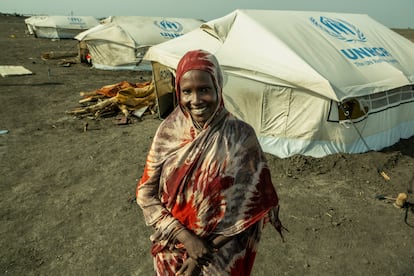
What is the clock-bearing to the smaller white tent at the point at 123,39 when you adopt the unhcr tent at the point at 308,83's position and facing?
The smaller white tent is roughly at 3 o'clock from the unhcr tent.

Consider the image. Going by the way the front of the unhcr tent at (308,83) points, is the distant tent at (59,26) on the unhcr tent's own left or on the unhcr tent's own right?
on the unhcr tent's own right

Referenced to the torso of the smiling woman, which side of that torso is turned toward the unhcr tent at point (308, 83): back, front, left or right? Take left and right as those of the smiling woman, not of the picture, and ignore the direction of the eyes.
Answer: back

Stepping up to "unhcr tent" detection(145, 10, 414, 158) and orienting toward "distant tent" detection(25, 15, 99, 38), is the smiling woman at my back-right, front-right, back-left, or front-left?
back-left

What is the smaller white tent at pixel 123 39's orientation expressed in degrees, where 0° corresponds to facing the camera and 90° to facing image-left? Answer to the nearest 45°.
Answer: approximately 45°

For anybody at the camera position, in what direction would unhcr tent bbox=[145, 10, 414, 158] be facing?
facing the viewer and to the left of the viewer

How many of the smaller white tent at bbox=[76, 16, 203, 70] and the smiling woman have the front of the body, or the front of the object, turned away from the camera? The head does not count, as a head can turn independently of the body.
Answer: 0

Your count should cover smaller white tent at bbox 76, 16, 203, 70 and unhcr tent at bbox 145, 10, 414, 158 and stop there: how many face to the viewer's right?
0

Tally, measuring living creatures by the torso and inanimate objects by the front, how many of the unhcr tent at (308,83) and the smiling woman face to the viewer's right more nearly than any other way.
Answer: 0

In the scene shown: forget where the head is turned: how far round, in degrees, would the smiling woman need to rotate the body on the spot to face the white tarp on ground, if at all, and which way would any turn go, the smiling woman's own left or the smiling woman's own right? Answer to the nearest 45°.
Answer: approximately 135° to the smiling woman's own right

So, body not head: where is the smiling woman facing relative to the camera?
toward the camera

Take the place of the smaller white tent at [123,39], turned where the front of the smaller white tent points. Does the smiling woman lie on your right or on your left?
on your left

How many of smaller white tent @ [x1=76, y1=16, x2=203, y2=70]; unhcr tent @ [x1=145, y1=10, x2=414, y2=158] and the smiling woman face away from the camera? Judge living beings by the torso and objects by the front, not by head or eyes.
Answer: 0

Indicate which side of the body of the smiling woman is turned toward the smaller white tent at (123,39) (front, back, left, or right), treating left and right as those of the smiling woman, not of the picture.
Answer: back

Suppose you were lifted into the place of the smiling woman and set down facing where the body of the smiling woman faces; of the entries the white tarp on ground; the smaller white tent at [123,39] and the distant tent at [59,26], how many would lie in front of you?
0

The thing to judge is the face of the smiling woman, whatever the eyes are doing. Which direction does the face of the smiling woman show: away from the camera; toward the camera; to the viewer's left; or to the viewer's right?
toward the camera

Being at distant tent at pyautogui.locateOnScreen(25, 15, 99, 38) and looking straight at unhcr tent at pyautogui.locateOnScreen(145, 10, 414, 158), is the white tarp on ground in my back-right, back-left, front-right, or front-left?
front-right
